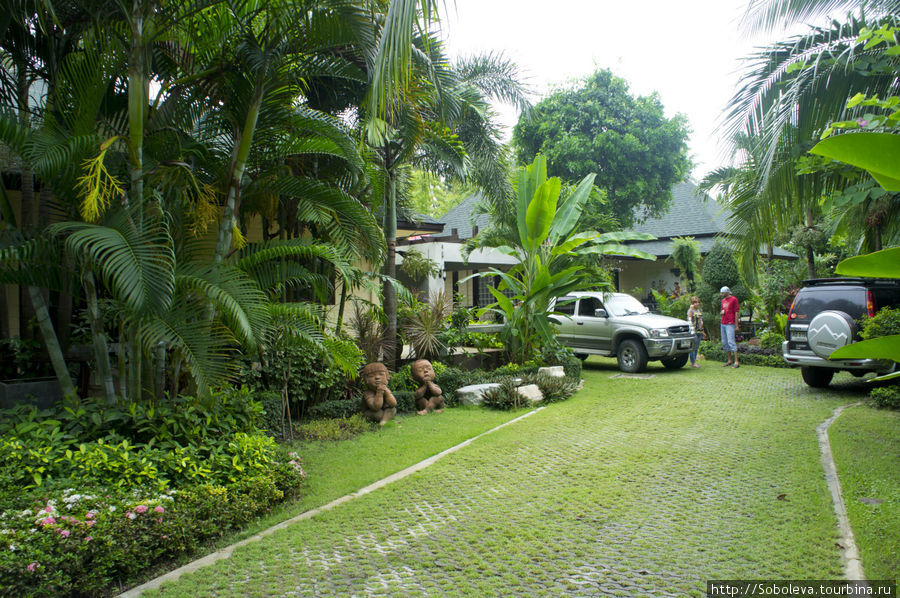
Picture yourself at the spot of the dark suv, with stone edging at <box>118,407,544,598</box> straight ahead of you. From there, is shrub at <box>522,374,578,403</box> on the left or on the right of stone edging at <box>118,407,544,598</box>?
right

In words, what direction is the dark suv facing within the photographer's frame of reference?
facing away from the viewer and to the right of the viewer

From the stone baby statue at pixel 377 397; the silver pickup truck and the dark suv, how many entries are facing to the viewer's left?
0

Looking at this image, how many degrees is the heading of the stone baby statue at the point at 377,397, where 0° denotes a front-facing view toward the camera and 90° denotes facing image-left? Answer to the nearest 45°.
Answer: approximately 315°

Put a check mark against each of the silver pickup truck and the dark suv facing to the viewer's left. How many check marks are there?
0

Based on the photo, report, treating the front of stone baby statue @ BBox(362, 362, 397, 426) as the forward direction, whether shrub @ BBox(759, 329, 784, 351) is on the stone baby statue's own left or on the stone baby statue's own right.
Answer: on the stone baby statue's own left

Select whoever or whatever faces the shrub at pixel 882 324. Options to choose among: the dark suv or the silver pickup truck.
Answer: the silver pickup truck

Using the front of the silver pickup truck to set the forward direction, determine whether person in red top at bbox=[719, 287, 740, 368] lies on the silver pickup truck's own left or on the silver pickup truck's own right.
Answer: on the silver pickup truck's own left

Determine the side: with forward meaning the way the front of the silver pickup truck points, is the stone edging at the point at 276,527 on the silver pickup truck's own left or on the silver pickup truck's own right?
on the silver pickup truck's own right

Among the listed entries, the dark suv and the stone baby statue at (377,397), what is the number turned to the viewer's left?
0

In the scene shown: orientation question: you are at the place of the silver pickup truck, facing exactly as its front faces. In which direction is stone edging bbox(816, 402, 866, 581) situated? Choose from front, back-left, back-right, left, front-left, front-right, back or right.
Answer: front-right

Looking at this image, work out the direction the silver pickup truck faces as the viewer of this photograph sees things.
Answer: facing the viewer and to the right of the viewer

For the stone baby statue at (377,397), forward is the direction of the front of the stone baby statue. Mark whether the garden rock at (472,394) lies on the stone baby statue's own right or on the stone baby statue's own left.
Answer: on the stone baby statue's own left

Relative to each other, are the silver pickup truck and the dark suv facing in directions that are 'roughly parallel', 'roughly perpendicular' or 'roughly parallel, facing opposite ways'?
roughly perpendicular
